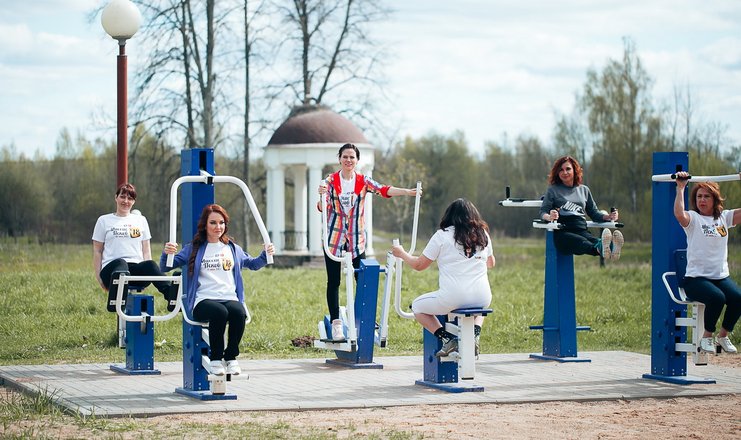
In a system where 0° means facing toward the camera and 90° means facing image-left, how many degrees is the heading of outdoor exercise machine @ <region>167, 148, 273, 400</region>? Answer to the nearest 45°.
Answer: approximately 315°

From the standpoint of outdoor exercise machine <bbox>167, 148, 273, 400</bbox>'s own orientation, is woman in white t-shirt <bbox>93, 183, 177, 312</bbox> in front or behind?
behind

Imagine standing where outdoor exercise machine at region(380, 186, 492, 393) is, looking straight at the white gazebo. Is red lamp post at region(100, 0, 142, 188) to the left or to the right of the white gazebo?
left

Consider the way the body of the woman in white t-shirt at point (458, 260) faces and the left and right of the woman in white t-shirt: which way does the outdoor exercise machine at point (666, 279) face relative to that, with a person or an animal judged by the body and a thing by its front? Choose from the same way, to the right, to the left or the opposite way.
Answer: the opposite way

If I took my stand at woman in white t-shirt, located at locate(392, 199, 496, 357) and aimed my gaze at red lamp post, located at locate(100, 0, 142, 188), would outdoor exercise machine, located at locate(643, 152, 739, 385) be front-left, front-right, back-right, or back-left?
back-right

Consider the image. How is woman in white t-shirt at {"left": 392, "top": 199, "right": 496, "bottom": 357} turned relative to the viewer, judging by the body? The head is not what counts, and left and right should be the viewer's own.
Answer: facing away from the viewer and to the left of the viewer

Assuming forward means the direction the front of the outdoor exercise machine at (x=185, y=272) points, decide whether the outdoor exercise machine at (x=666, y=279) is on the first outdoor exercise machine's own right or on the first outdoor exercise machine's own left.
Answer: on the first outdoor exercise machine's own left

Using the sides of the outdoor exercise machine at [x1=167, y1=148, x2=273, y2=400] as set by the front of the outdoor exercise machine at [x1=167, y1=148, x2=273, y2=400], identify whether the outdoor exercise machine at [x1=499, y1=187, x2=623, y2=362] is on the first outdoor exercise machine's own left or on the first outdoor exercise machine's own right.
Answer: on the first outdoor exercise machine's own left

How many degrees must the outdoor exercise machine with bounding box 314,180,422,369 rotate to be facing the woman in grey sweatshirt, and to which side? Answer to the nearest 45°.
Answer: approximately 45° to its left

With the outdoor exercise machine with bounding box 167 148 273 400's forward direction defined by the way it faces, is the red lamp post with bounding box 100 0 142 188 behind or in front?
behind

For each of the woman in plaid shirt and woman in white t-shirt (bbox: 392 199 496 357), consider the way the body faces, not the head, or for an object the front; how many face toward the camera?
1
